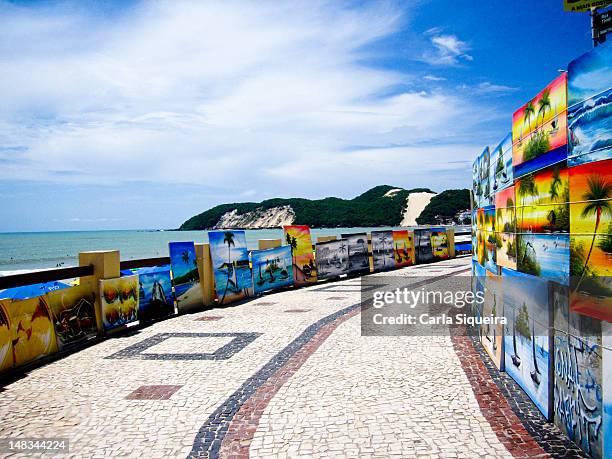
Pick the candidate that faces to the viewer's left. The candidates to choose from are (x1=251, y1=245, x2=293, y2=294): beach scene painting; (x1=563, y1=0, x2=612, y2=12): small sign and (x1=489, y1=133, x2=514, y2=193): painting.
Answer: the painting

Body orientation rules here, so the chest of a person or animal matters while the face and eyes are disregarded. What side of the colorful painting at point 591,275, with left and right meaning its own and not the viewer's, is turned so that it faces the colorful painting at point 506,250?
right

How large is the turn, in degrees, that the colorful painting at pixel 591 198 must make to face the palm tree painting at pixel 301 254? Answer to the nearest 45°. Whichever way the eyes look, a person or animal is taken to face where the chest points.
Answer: approximately 90° to its right

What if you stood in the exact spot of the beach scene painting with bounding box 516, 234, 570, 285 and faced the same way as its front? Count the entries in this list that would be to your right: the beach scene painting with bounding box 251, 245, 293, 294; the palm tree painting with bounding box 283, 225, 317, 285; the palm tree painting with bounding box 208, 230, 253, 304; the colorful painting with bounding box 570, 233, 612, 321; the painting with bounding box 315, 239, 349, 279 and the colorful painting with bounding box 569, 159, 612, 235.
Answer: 4

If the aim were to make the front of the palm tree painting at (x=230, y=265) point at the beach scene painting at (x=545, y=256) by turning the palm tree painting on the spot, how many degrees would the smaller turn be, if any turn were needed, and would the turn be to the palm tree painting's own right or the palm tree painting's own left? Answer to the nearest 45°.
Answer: approximately 45° to the palm tree painting's own right

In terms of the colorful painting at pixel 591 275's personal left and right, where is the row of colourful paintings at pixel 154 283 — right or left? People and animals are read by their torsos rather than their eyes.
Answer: on its right

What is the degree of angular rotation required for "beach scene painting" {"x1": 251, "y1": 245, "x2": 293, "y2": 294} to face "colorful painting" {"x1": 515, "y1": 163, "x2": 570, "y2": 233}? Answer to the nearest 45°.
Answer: approximately 45° to its right

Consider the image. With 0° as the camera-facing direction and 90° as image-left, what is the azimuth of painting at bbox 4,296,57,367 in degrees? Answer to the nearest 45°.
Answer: approximately 315°

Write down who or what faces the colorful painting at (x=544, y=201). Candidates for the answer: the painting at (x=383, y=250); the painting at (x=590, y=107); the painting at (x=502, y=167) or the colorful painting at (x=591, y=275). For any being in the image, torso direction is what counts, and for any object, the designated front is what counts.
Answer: the painting at (x=383, y=250)

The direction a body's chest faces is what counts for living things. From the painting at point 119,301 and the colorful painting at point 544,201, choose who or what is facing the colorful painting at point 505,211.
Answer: the painting

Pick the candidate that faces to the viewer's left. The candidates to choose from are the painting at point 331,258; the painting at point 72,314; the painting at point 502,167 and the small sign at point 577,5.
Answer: the painting at point 502,167

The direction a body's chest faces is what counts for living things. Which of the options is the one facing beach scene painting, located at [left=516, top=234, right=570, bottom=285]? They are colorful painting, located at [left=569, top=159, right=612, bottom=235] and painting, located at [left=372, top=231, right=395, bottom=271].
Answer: the painting

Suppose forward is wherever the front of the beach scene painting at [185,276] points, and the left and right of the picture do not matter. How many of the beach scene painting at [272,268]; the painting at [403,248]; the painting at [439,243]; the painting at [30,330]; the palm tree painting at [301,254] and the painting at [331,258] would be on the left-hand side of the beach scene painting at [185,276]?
5

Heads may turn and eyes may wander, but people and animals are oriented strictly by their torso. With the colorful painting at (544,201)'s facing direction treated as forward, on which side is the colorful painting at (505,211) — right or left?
on its right

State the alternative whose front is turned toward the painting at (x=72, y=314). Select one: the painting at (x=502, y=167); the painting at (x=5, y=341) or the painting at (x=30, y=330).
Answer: the painting at (x=502, y=167)

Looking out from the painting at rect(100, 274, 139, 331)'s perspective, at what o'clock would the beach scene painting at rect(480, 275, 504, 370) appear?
The beach scene painting is roughly at 12 o'clock from the painting.

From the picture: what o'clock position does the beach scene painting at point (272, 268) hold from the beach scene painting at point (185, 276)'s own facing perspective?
the beach scene painting at point (272, 268) is roughly at 9 o'clock from the beach scene painting at point (185, 276).
